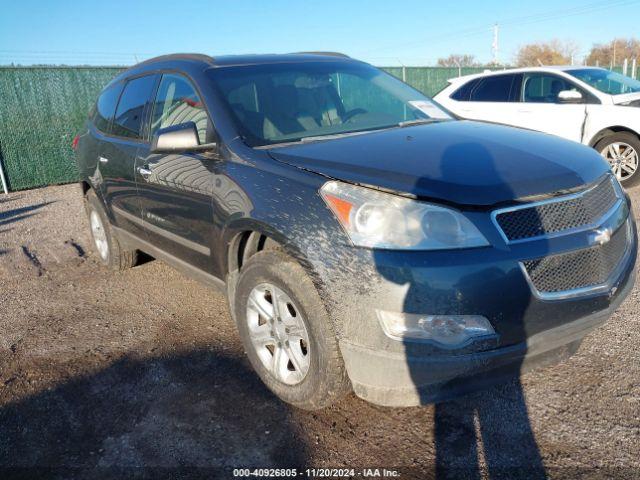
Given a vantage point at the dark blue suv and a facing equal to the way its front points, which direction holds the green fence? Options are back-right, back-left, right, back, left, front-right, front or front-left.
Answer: back

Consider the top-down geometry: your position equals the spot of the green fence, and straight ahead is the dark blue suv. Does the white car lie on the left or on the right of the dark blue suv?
left

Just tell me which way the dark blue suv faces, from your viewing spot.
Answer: facing the viewer and to the right of the viewer

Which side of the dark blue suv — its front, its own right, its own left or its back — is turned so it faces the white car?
left
